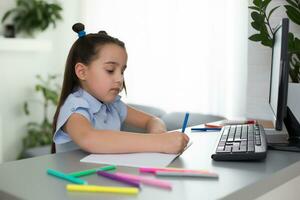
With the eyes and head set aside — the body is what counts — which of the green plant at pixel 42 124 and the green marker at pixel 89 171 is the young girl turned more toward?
the green marker

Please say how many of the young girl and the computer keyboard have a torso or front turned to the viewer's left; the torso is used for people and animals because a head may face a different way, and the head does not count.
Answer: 1

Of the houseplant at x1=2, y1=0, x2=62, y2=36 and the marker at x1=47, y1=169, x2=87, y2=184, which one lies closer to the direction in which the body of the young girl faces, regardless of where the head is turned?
the marker

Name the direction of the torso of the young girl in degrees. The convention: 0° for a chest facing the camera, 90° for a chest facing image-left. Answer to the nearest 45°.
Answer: approximately 315°

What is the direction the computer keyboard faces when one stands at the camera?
facing to the left of the viewer

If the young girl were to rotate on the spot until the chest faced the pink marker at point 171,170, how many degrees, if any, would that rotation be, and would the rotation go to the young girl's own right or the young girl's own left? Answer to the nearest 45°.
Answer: approximately 45° to the young girl's own right

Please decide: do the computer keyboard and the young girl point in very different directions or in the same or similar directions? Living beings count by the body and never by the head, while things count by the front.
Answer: very different directions
